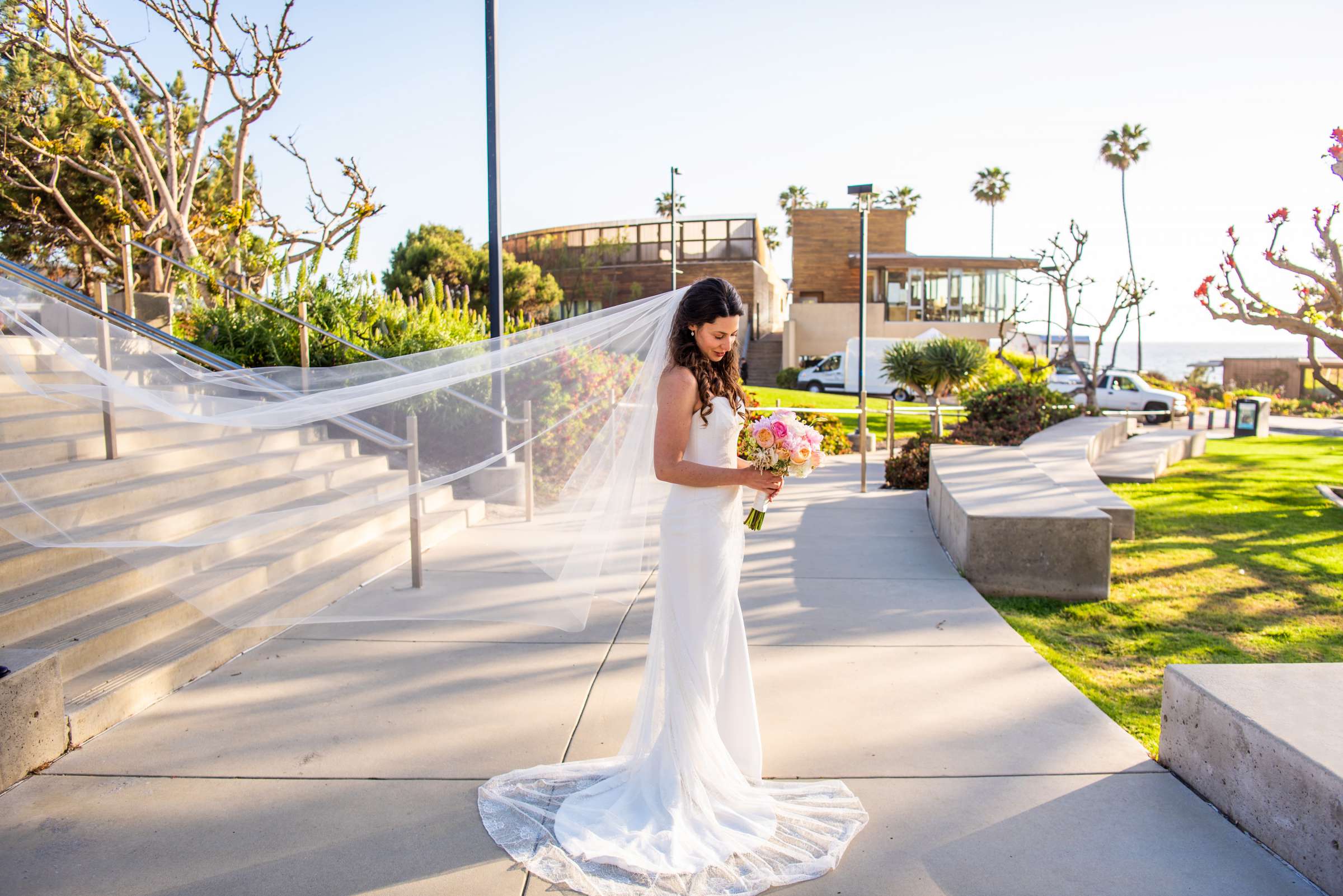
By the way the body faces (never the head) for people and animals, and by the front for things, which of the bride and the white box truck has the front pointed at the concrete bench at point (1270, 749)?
the bride

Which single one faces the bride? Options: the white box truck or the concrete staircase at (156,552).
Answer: the concrete staircase

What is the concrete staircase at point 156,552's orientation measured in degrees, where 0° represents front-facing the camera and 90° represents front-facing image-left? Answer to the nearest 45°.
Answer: approximately 315°

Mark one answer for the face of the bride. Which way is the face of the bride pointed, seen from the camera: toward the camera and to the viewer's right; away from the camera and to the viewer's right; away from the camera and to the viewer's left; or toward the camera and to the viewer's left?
toward the camera and to the viewer's right

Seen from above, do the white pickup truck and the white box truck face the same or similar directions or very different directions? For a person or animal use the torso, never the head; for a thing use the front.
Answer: very different directions

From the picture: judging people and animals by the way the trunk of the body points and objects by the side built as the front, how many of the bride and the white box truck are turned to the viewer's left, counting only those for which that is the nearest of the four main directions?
1

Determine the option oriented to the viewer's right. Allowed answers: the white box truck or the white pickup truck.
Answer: the white pickup truck

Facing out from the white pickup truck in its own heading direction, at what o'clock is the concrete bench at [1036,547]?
The concrete bench is roughly at 3 o'clock from the white pickup truck.

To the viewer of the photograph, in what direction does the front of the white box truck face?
facing to the left of the viewer

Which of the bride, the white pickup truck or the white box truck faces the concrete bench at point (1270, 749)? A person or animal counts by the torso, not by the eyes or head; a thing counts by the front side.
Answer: the bride

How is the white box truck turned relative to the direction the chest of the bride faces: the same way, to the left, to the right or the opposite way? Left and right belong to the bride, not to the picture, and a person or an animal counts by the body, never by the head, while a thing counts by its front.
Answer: the opposite way

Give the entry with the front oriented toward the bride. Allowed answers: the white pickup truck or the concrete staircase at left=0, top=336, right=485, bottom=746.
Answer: the concrete staircase

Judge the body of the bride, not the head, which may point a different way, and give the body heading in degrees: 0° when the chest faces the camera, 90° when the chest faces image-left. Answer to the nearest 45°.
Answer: approximately 270°
